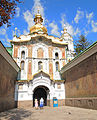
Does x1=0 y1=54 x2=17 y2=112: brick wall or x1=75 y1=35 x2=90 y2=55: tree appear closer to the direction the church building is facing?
the brick wall

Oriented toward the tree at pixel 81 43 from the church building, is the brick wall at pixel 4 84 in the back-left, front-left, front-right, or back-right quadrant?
back-right

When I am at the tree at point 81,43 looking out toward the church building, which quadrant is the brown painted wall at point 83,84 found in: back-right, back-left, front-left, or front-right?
front-left

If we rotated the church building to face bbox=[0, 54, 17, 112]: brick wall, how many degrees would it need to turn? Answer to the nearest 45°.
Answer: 0° — it already faces it

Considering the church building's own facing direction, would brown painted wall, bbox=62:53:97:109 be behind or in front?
in front

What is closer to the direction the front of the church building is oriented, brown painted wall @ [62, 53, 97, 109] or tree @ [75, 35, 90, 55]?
the brown painted wall

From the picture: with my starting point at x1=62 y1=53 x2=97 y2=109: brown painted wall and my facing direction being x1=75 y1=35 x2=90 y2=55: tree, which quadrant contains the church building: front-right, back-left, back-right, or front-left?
front-left

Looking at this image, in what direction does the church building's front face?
toward the camera

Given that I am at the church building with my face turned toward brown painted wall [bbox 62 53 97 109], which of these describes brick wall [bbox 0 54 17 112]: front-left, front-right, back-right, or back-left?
front-right

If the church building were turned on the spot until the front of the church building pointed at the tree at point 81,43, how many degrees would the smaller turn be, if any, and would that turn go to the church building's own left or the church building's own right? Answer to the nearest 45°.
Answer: approximately 135° to the church building's own left
